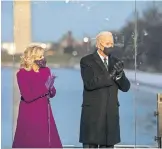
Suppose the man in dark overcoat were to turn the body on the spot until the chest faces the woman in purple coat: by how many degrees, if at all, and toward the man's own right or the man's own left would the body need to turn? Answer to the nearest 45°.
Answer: approximately 135° to the man's own right

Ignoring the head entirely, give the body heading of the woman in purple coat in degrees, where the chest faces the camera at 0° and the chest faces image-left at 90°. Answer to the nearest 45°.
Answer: approximately 315°

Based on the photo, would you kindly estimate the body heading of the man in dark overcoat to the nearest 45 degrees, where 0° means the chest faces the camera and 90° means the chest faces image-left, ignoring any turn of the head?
approximately 315°

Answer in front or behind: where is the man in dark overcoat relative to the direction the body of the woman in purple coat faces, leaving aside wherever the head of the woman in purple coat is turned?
in front

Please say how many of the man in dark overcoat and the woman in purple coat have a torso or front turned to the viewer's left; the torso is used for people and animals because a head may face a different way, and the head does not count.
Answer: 0
